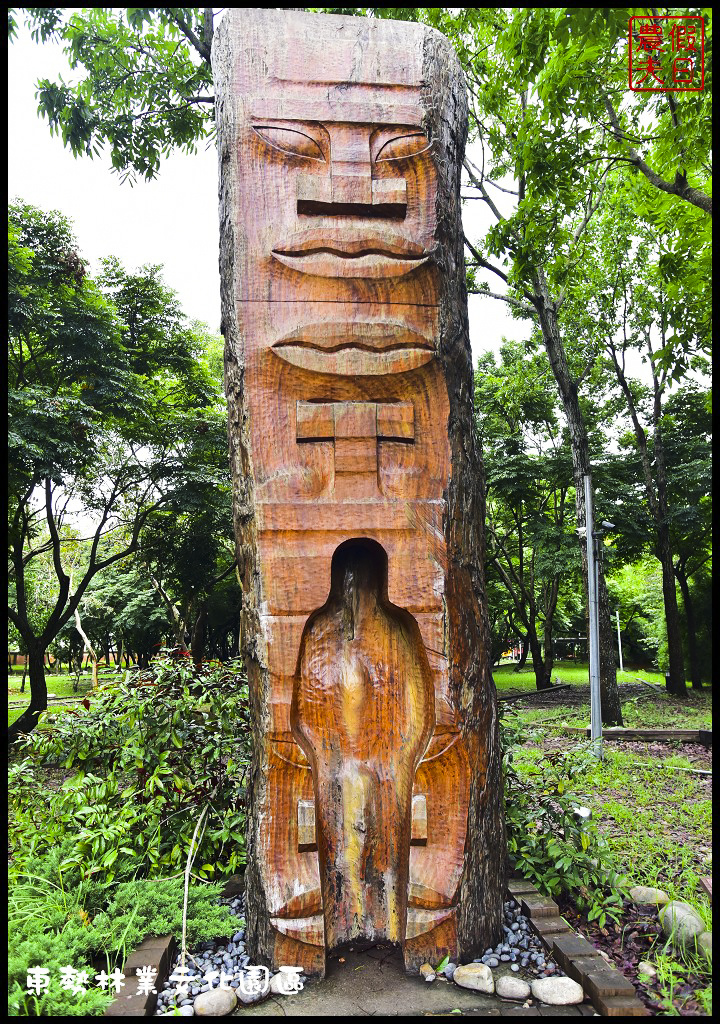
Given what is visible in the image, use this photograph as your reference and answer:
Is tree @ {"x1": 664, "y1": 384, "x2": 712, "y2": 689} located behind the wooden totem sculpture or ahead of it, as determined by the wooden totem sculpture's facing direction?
behind

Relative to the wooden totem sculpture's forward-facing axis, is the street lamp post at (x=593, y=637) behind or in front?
behind

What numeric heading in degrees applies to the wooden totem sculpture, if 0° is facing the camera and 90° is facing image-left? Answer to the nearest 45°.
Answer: approximately 0°
